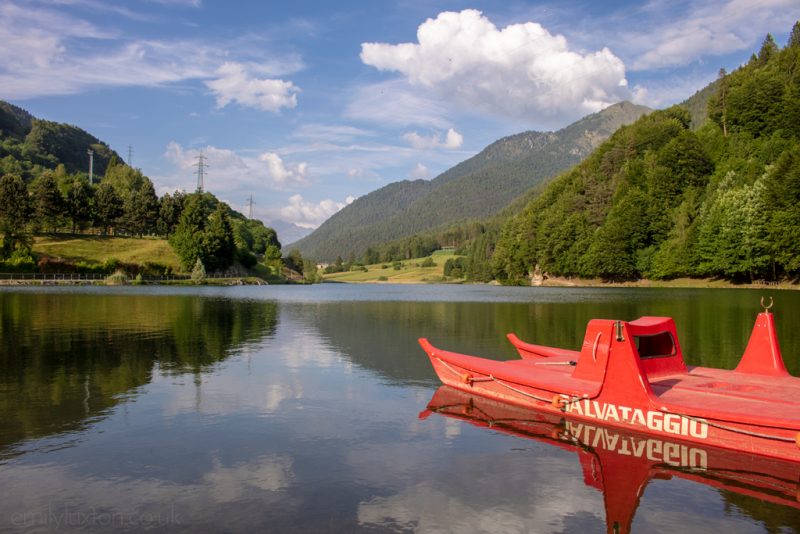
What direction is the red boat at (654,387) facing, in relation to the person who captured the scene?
facing away from the viewer and to the left of the viewer
